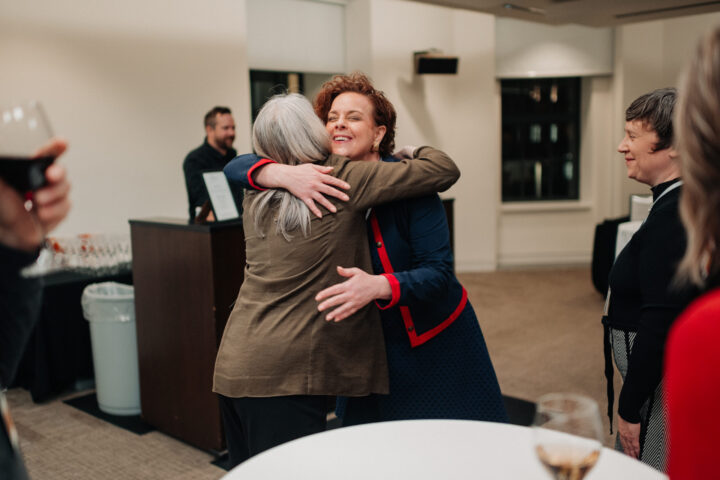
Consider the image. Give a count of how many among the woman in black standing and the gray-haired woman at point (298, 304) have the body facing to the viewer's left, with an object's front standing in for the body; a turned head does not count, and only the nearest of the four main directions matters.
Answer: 1

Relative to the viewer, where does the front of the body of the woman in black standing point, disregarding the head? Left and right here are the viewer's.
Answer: facing to the left of the viewer

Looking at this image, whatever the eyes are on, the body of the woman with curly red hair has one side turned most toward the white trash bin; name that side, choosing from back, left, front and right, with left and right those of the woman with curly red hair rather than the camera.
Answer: right

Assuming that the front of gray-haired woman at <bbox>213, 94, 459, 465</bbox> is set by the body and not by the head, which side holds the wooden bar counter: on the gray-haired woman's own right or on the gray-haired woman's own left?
on the gray-haired woman's own left

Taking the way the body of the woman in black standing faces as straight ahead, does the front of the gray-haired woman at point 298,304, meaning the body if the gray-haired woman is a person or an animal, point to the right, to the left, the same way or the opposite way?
to the right

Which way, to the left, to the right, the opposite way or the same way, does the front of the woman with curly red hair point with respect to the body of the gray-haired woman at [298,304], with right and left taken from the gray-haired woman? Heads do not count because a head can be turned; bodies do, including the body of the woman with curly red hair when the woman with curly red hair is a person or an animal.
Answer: the opposite way

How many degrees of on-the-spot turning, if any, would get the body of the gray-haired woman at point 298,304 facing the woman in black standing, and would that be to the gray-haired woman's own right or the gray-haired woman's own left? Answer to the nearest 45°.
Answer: approximately 45° to the gray-haired woman's own right

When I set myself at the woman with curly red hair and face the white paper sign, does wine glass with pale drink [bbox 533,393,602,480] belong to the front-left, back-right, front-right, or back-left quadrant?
back-left

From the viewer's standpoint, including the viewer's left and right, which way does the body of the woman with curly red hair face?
facing the viewer and to the left of the viewer

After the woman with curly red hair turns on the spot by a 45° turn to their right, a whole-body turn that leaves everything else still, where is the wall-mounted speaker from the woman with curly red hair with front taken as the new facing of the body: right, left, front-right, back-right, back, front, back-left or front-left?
right

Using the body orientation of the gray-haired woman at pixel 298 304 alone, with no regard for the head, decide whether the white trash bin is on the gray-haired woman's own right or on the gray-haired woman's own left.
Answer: on the gray-haired woman's own left

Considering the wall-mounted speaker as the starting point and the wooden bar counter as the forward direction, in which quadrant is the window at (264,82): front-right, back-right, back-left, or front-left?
front-right

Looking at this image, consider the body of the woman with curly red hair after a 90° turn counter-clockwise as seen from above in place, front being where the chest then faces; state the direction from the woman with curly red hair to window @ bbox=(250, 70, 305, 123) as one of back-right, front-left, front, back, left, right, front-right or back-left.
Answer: back-left

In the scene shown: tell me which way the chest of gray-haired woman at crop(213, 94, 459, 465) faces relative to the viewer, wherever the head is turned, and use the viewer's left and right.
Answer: facing away from the viewer and to the right of the viewer

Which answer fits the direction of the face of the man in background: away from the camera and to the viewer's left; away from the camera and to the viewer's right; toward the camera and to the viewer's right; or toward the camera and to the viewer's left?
toward the camera and to the viewer's right

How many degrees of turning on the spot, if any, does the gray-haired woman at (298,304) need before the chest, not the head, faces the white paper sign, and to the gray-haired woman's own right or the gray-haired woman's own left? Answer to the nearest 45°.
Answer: approximately 45° to the gray-haired woman's own left

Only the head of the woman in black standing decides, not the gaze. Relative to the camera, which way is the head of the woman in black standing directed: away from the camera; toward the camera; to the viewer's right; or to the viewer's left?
to the viewer's left
